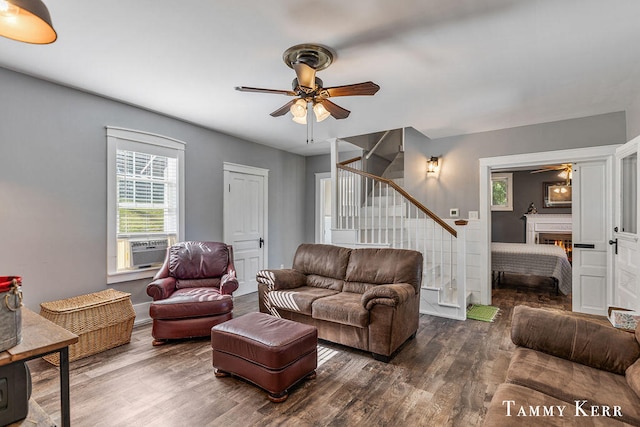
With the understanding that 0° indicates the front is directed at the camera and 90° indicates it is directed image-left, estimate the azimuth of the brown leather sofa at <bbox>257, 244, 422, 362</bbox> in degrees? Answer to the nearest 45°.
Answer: approximately 45°

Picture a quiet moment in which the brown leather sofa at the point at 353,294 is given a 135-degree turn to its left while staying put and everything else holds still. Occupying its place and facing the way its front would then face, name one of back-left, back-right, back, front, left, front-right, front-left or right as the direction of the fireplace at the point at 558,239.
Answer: front-left

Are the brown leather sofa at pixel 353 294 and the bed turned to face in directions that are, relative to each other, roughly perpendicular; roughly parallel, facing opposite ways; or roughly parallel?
roughly perpendicular

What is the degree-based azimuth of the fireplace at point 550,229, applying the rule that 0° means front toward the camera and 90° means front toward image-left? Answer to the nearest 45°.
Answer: approximately 0°

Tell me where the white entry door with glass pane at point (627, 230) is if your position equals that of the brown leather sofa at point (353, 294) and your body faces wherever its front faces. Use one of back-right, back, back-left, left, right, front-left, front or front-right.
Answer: back-left

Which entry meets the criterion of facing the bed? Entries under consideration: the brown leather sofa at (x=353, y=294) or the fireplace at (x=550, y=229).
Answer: the fireplace

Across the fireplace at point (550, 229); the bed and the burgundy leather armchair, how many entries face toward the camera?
2

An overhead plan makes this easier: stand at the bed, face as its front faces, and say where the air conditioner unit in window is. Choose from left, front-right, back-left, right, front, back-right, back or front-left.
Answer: back-right

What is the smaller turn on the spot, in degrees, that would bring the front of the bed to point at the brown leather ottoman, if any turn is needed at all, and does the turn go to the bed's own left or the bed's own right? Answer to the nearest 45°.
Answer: approximately 90° to the bed's own right

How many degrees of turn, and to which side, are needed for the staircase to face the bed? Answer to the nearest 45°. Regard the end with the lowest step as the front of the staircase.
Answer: approximately 90° to its left

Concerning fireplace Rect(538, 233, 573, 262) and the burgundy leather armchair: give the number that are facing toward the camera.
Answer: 2

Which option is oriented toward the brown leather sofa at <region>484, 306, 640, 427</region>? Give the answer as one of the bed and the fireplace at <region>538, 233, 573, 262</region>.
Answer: the fireplace

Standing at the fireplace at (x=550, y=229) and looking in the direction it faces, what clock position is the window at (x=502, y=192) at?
The window is roughly at 3 o'clock from the fireplace.

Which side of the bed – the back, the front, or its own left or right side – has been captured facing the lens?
right
